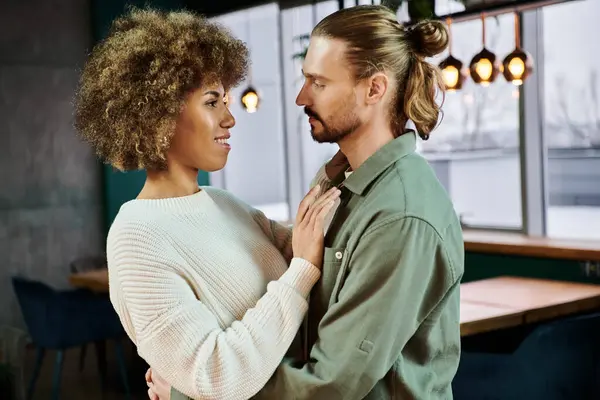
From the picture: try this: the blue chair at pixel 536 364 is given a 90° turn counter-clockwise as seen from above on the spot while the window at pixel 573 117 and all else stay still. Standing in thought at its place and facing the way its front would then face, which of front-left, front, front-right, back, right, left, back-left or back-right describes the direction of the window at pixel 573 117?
back-right

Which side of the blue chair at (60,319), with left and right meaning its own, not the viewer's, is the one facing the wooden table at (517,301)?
right

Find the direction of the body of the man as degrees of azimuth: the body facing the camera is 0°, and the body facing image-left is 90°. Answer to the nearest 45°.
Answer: approximately 90°

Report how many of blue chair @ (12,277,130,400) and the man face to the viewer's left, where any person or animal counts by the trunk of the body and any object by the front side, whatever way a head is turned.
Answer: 1

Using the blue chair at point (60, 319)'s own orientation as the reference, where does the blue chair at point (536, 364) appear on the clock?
the blue chair at point (536, 364) is roughly at 3 o'clock from the blue chair at point (60, 319).

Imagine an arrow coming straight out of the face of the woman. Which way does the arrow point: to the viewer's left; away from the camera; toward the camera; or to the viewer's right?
to the viewer's right

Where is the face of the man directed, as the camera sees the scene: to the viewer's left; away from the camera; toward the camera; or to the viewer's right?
to the viewer's left

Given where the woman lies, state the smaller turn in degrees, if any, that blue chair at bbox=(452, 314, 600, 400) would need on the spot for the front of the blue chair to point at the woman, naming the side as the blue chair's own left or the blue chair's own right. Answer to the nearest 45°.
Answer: approximately 135° to the blue chair's own left

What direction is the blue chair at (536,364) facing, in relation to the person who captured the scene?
facing away from the viewer and to the left of the viewer

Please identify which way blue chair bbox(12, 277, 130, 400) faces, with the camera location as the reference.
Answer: facing away from the viewer and to the right of the viewer
